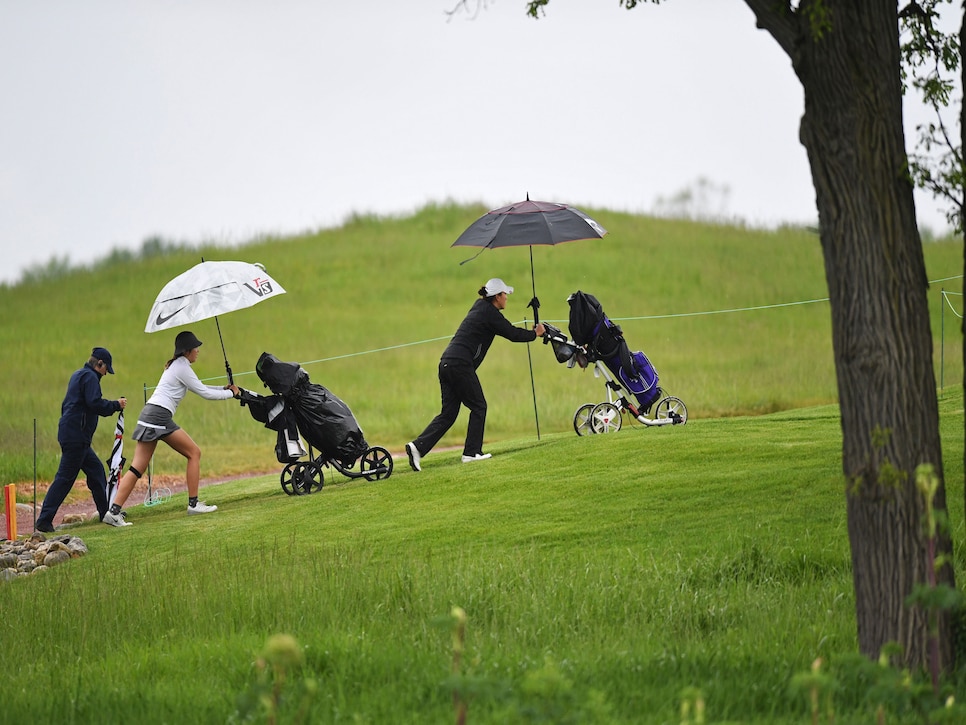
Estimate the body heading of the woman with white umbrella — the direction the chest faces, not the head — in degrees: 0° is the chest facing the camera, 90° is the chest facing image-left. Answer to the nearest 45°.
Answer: approximately 270°

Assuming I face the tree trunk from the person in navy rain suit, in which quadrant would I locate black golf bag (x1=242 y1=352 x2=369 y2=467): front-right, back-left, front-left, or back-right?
front-left

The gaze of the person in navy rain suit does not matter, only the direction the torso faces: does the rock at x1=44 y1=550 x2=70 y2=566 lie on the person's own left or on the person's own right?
on the person's own right

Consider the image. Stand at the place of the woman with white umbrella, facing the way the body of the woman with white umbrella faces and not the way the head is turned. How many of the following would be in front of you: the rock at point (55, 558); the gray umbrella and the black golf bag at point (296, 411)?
2

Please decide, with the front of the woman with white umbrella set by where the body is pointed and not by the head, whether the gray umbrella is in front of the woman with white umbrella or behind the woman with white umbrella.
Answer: in front

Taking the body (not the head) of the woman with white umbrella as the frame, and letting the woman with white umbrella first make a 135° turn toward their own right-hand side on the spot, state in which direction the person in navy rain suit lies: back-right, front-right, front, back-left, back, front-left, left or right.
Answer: right

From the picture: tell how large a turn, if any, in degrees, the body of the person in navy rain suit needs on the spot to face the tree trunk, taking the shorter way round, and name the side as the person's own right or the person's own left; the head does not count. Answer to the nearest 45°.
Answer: approximately 90° to the person's own right

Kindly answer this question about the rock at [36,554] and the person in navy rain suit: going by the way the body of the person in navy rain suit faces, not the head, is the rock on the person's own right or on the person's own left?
on the person's own right

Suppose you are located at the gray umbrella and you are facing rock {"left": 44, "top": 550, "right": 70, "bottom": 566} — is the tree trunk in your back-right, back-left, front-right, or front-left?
front-left

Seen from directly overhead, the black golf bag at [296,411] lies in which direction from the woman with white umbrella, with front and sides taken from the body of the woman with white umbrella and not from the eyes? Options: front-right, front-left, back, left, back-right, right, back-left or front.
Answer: front

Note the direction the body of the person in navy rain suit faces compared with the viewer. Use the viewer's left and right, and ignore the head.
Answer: facing to the right of the viewer

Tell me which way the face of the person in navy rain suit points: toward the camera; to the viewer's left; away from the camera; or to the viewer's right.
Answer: to the viewer's right

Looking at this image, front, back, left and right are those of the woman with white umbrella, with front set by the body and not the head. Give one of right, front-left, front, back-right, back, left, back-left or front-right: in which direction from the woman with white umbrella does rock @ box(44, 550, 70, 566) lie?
back-right
